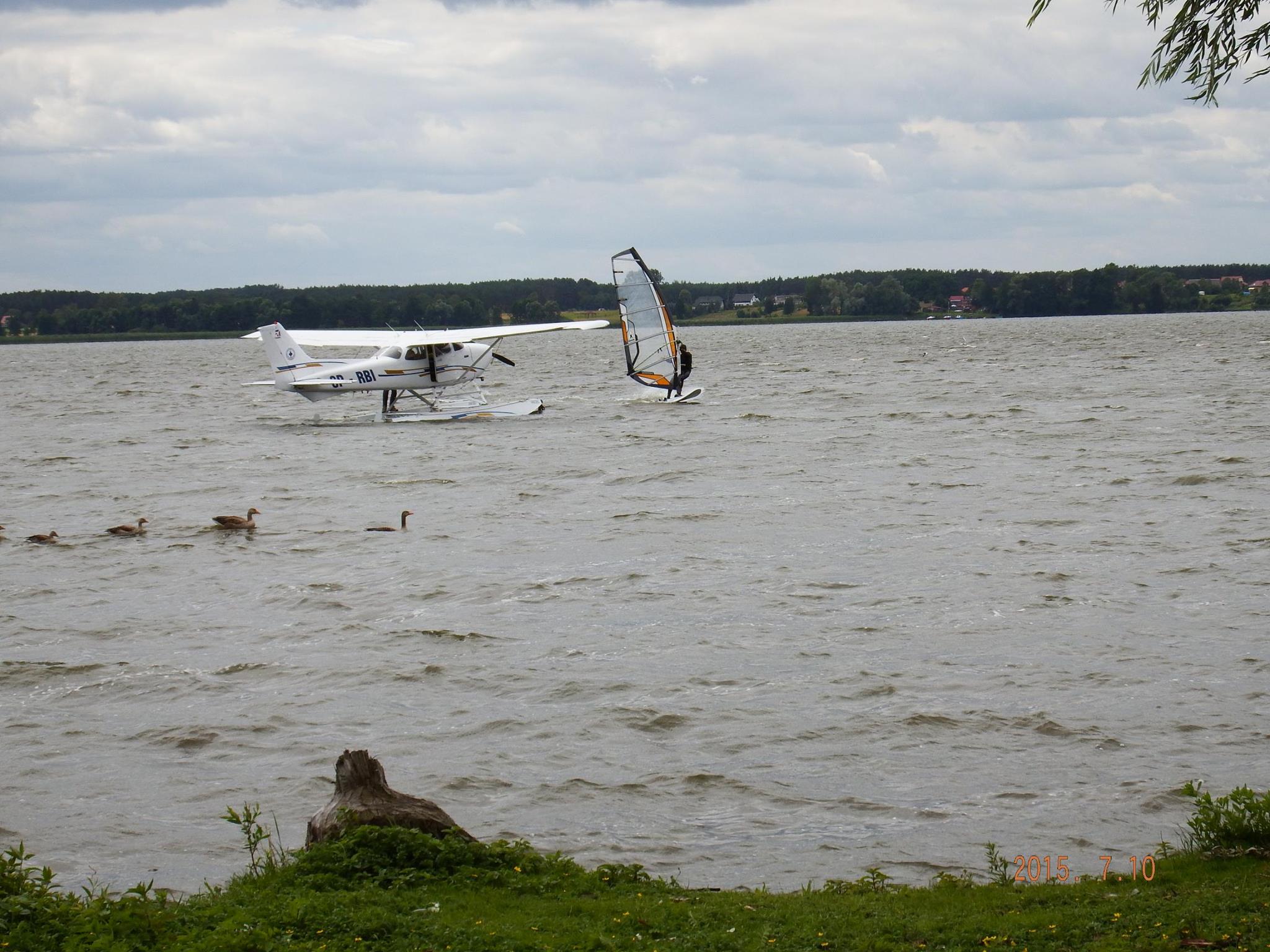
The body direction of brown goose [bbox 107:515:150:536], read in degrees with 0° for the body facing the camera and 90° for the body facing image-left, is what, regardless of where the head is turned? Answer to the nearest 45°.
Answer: approximately 270°

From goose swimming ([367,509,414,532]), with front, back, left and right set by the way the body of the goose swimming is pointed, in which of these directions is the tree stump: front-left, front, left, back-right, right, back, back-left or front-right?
right

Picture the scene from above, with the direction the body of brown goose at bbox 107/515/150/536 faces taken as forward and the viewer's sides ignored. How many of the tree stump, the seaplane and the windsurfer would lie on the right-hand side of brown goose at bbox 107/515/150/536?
1

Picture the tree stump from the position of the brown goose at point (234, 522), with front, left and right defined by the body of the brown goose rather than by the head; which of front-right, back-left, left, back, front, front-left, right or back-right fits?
right

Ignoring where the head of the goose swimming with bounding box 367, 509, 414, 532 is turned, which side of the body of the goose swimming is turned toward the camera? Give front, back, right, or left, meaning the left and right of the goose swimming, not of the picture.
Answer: right

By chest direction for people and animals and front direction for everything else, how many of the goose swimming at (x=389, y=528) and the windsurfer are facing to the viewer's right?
1

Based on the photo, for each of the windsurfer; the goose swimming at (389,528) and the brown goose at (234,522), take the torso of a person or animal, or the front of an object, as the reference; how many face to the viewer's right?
2

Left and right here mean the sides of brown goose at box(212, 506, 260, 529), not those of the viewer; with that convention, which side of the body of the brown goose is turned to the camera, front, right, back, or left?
right

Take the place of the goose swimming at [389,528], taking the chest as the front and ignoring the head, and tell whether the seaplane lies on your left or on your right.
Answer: on your left

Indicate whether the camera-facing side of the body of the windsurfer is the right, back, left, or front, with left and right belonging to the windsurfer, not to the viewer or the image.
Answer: left

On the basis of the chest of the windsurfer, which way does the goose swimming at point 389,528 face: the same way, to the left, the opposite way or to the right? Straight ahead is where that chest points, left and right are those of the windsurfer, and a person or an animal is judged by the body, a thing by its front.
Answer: the opposite way

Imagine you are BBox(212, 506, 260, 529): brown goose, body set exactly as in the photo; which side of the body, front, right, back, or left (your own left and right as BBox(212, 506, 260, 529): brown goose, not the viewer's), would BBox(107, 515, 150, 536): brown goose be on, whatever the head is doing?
back

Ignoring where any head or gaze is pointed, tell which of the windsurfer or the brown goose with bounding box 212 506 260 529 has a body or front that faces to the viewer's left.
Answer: the windsurfer

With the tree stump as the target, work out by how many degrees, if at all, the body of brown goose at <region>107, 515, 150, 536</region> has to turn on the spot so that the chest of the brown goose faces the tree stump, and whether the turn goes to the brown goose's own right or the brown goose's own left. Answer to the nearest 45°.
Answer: approximately 90° to the brown goose's own right
